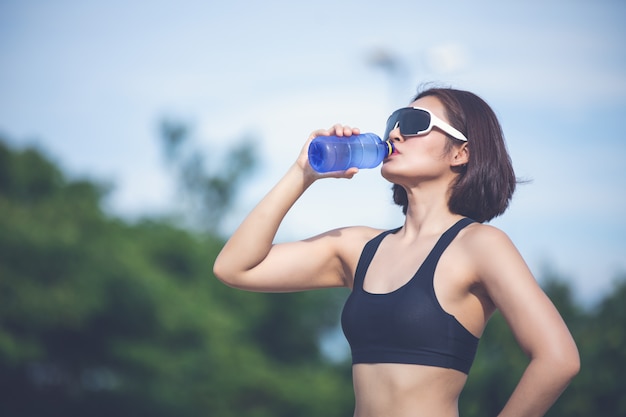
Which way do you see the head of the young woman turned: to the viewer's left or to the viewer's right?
to the viewer's left

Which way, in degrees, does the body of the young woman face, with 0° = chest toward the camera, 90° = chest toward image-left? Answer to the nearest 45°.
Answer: approximately 45°
